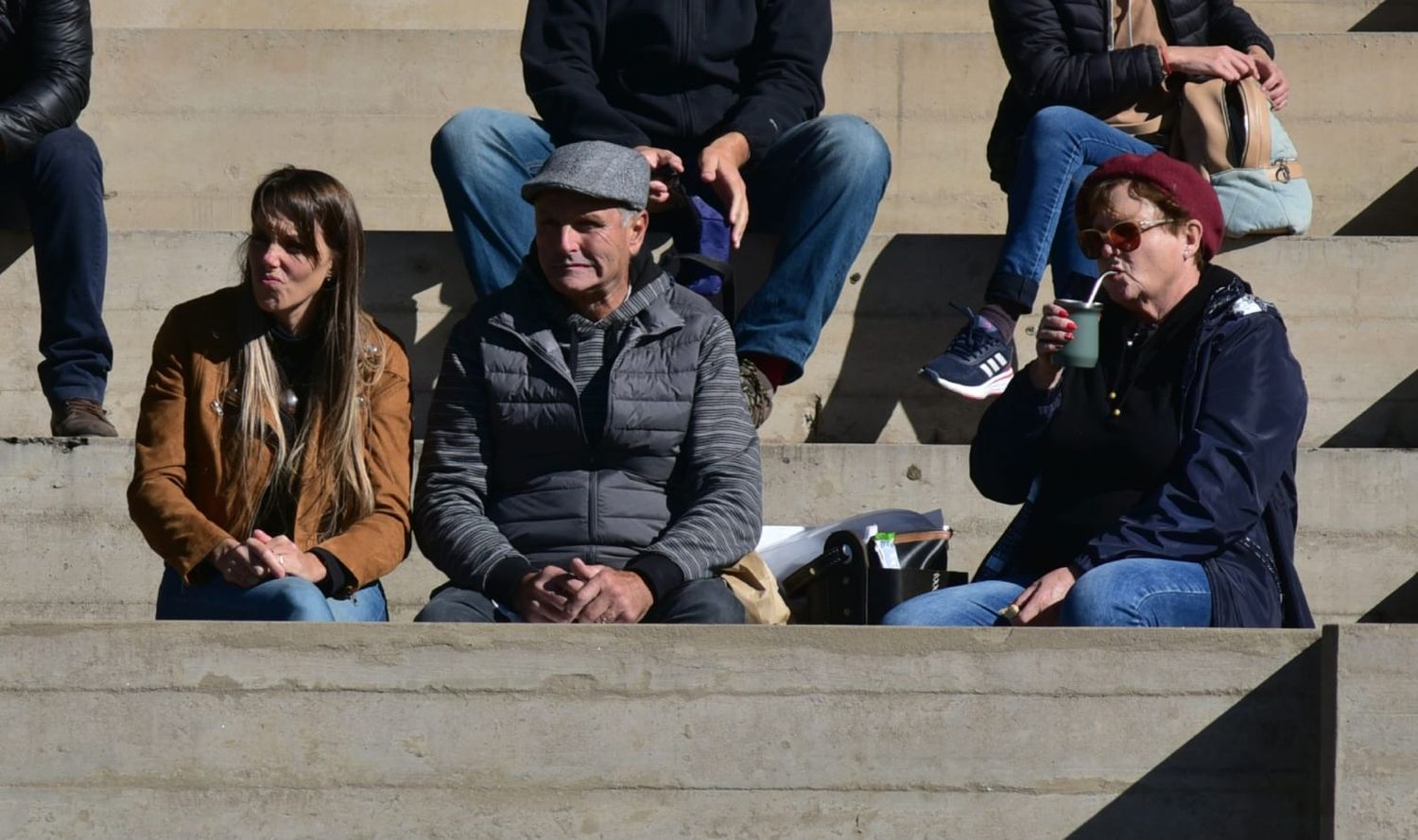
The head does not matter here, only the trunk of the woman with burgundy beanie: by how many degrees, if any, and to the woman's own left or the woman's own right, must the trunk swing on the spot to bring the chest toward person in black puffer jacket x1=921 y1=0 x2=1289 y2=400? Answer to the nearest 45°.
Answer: approximately 135° to the woman's own right

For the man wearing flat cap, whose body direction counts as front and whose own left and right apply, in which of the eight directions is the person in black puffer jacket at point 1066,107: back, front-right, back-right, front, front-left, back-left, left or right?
back-left

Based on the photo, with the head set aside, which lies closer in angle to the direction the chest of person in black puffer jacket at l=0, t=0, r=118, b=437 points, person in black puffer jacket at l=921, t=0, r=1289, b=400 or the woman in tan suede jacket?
the woman in tan suede jacket

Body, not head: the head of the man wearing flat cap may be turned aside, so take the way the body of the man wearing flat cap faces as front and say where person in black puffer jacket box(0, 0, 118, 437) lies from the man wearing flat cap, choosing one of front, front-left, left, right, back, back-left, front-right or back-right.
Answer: back-right

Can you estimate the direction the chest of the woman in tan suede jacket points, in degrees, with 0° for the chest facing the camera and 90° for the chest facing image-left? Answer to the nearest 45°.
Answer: approximately 0°

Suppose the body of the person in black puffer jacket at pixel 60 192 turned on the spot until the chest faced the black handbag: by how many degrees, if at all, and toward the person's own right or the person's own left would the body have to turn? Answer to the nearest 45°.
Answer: approximately 45° to the person's own left

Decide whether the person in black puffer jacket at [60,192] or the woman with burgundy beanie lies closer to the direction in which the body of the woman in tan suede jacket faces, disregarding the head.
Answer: the woman with burgundy beanie

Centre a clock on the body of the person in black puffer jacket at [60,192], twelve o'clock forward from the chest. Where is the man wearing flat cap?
The man wearing flat cap is roughly at 11 o'clock from the person in black puffer jacket.
